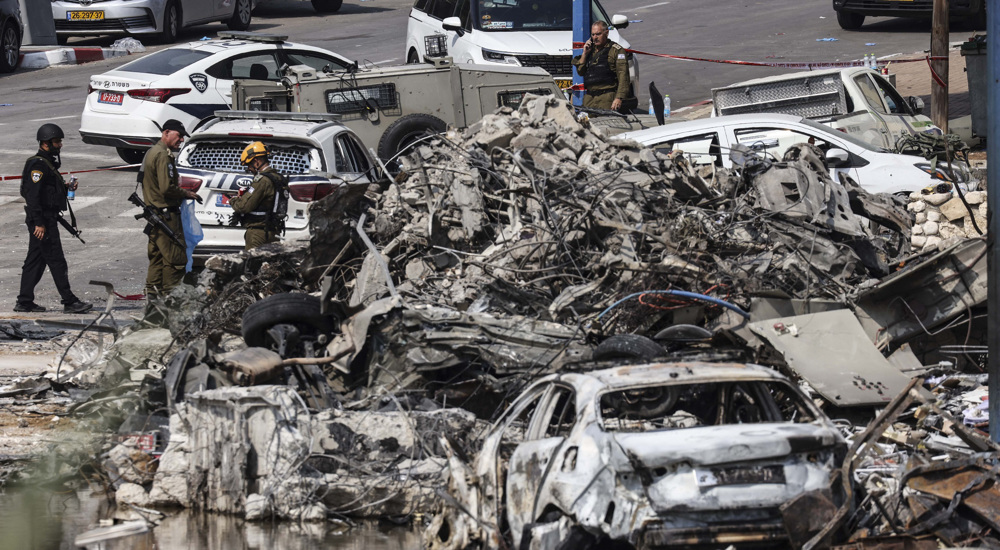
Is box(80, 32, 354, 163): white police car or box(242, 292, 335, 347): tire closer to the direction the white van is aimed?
the tire

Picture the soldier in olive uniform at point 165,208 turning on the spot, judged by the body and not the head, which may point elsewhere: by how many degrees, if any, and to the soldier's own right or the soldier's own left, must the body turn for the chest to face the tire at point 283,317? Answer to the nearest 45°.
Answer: approximately 90° to the soldier's own right

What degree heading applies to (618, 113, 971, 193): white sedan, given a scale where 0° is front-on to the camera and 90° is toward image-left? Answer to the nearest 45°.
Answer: approximately 270°

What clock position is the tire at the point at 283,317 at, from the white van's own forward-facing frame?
The tire is roughly at 2 o'clock from the white van.

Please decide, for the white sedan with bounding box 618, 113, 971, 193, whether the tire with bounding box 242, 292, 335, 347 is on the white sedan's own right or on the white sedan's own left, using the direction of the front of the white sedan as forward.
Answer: on the white sedan's own right

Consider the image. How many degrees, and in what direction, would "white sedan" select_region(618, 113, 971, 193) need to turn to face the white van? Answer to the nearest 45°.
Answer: approximately 135° to its left

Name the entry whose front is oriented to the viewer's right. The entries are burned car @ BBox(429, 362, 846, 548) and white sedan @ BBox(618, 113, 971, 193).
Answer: the white sedan

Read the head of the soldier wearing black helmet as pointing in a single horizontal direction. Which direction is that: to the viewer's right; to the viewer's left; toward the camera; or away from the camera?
to the viewer's right

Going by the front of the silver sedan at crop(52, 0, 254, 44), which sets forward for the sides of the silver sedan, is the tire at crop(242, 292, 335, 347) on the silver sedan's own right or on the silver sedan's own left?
on the silver sedan's own left

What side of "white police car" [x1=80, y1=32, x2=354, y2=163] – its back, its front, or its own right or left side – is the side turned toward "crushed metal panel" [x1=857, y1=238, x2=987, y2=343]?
right

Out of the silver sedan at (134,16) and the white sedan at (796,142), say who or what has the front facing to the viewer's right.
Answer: the white sedan at (796,142)
